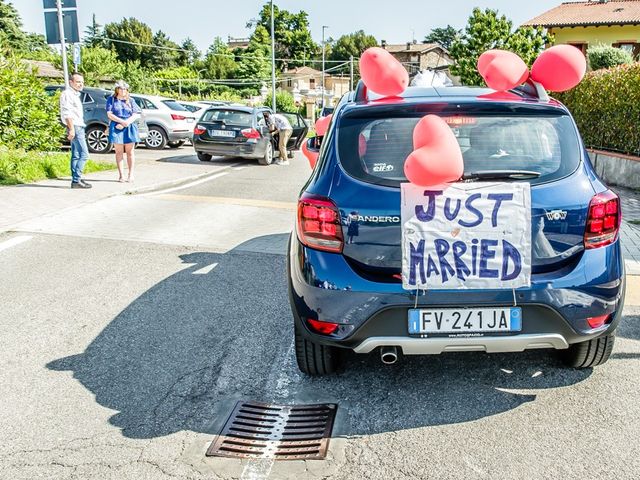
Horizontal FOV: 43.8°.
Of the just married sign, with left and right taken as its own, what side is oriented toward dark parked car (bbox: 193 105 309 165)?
back

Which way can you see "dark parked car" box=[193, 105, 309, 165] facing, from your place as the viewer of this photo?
facing away from the viewer and to the right of the viewer

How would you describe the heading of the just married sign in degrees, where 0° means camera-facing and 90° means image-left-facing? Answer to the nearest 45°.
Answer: approximately 0°

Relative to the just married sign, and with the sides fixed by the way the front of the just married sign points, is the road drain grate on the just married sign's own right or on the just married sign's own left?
on the just married sign's own right

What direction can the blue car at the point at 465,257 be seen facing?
away from the camera
